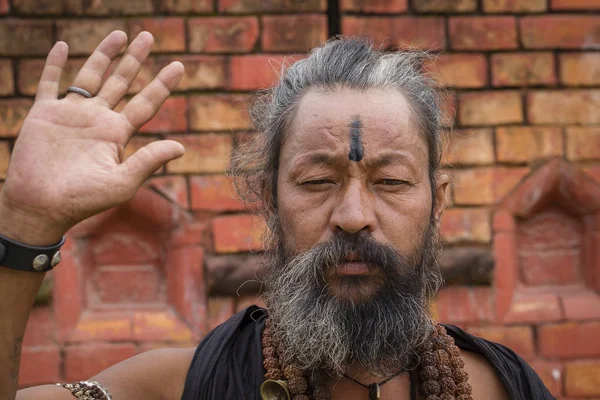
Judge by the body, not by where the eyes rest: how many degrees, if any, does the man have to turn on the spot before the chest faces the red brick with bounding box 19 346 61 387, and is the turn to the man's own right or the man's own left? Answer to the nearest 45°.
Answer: approximately 135° to the man's own right

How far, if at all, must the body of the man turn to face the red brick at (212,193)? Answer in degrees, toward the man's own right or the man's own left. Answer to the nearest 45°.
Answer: approximately 135° to the man's own right

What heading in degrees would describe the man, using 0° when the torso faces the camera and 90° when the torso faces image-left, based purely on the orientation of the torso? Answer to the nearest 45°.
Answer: approximately 0°

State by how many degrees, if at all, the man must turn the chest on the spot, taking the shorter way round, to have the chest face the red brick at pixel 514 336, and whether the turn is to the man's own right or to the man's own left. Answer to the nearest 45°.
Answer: approximately 135° to the man's own left
